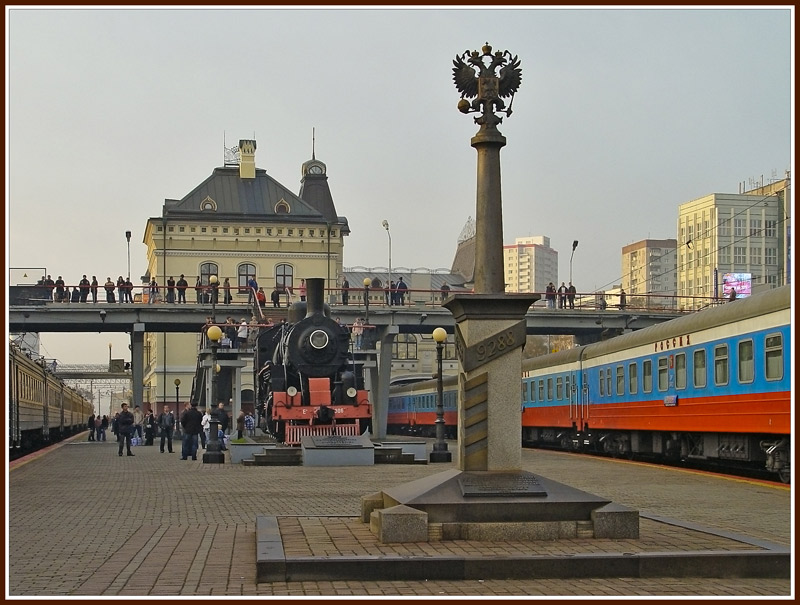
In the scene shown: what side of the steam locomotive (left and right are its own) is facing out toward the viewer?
front

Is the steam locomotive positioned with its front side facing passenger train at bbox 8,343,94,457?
no

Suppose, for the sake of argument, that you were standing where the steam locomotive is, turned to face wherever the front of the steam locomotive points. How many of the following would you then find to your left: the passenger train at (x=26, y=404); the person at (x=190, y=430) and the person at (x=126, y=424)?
0

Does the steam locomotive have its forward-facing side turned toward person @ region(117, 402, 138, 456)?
no
